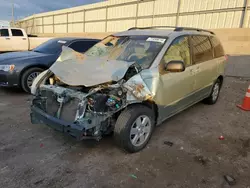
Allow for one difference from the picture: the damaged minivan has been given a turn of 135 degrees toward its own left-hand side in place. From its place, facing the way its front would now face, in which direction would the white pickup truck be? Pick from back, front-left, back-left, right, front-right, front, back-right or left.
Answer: back-left

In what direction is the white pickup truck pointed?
to the viewer's left

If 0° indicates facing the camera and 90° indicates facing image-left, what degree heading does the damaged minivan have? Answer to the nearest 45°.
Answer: approximately 45°
